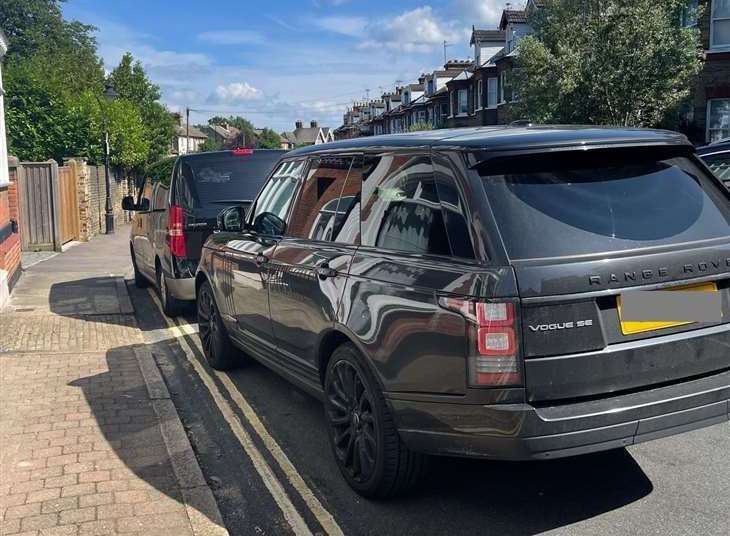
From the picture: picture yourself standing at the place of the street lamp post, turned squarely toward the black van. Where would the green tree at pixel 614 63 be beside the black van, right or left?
left

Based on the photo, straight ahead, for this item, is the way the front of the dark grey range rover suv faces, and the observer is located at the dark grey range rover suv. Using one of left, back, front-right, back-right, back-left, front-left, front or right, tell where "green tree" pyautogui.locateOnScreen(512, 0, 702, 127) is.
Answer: front-right

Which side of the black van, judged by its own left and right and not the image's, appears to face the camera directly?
back

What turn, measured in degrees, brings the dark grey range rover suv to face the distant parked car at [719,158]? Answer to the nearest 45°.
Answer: approximately 90° to its right

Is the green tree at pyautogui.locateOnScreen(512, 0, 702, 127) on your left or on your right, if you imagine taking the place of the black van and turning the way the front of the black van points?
on your right

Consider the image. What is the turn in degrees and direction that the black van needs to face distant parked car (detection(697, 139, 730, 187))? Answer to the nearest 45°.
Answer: approximately 90° to its right

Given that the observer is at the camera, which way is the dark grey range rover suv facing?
facing away from the viewer and to the left of the viewer

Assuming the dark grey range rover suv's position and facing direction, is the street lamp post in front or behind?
in front

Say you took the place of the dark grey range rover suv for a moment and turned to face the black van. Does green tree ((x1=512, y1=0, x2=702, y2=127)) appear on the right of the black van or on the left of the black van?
right

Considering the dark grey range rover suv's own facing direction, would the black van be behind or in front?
in front

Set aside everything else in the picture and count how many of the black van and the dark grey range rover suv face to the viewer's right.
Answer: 0
